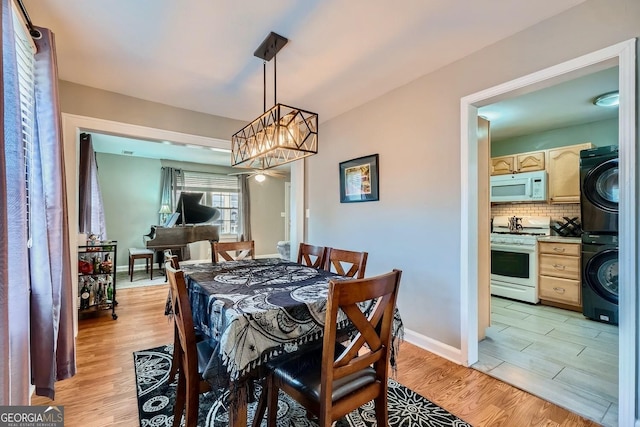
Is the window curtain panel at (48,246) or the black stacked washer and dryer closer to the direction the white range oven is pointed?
the window curtain panel

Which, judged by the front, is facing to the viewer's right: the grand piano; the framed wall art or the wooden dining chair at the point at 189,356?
the wooden dining chair

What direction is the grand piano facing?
to the viewer's left

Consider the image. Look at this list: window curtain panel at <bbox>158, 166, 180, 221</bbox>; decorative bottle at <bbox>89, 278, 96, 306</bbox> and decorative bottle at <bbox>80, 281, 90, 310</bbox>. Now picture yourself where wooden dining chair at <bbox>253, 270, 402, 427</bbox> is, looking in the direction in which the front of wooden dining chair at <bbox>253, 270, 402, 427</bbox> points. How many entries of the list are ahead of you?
3

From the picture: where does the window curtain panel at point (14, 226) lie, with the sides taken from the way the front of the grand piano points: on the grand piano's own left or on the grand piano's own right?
on the grand piano's own left

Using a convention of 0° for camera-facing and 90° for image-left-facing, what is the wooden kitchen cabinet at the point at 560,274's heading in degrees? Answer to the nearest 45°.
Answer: approximately 45°

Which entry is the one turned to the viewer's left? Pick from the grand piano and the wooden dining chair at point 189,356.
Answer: the grand piano

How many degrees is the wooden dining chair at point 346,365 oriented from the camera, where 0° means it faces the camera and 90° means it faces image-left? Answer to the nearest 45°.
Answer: approximately 135°

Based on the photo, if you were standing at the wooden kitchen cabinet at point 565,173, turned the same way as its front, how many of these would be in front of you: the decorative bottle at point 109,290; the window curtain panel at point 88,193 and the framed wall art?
3

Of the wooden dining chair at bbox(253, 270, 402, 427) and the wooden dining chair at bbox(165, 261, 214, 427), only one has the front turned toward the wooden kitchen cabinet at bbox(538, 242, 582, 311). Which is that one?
the wooden dining chair at bbox(165, 261, 214, 427)

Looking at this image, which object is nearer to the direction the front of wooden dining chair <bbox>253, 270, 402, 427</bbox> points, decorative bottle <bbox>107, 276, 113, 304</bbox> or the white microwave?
the decorative bottle

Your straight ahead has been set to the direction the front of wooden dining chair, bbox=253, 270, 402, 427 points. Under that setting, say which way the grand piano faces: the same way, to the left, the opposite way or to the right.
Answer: to the left
